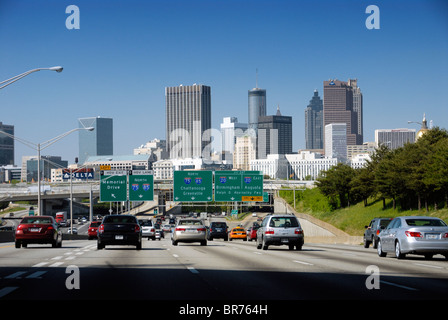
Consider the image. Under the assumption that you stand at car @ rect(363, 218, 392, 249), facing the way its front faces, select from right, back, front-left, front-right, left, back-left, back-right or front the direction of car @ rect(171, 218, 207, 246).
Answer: front-left

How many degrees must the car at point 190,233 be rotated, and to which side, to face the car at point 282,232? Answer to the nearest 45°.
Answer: approximately 135° to its right

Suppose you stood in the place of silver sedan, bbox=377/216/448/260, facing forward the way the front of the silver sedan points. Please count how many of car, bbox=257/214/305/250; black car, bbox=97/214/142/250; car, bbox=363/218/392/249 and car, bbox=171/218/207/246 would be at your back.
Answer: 0

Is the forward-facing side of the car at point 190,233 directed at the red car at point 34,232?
no

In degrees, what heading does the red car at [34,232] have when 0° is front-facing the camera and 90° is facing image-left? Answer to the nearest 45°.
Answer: approximately 180°

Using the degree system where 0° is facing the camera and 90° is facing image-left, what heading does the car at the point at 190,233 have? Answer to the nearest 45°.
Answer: approximately 180°

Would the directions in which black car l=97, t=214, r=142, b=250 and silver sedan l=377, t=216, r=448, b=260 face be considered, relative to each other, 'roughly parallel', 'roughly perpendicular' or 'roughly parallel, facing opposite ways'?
roughly parallel

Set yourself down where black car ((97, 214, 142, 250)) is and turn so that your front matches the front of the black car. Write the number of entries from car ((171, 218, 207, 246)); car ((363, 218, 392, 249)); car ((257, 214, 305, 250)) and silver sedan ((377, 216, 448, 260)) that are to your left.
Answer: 0

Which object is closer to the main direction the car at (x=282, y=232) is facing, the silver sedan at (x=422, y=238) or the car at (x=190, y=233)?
the car

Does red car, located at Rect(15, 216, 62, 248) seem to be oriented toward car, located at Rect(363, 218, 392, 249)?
no

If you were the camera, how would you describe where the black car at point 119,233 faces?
facing away from the viewer

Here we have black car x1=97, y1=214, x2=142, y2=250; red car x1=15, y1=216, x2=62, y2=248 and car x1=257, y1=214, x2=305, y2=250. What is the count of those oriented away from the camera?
3

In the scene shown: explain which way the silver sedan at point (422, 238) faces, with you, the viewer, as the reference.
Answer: facing away from the viewer and to the left of the viewer

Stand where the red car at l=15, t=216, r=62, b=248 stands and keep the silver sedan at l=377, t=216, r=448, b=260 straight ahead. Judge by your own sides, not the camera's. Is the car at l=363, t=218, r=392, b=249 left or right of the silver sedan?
left
